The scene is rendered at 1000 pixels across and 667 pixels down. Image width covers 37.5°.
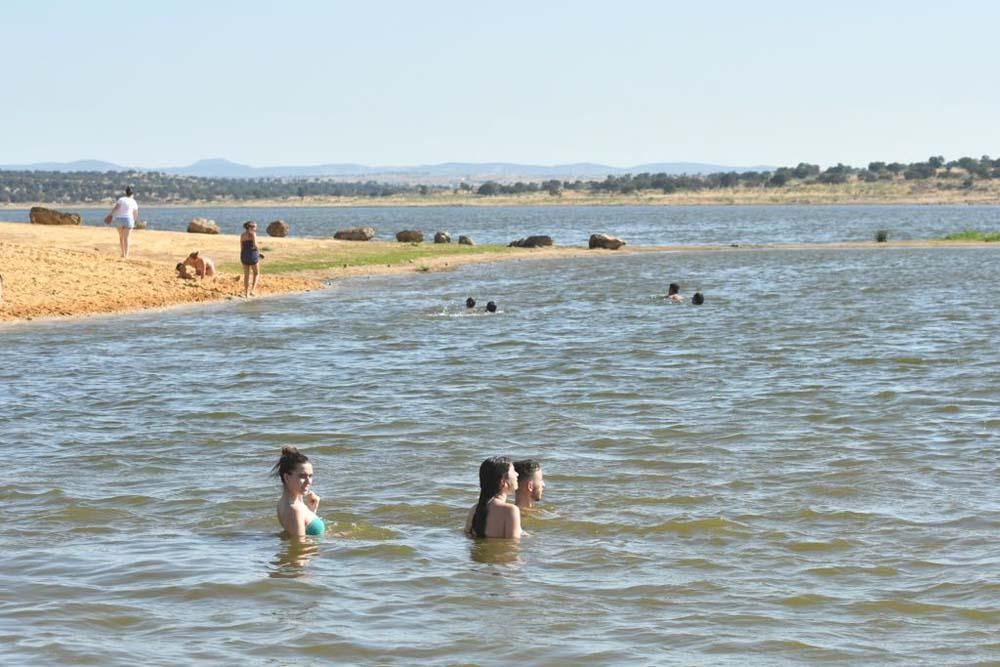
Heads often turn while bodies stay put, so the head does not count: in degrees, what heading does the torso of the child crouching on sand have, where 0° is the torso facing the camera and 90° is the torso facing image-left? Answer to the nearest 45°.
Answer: approximately 90°

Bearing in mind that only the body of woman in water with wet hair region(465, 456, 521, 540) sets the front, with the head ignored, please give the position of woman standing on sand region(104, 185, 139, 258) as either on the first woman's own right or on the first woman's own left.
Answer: on the first woman's own left

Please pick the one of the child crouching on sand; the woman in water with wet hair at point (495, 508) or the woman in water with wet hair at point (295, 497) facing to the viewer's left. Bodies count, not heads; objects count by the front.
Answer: the child crouching on sand

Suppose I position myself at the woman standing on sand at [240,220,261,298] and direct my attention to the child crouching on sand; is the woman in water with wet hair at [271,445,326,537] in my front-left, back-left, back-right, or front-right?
back-left

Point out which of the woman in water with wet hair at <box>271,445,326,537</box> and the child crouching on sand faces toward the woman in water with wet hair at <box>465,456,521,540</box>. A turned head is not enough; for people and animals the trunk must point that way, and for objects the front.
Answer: the woman in water with wet hair at <box>271,445,326,537</box>

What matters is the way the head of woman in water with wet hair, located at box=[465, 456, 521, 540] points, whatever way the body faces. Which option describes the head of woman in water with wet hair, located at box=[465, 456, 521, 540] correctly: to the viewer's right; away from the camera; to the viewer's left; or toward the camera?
to the viewer's right

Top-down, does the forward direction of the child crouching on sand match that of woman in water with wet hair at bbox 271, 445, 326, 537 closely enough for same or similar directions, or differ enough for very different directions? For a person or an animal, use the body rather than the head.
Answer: very different directions

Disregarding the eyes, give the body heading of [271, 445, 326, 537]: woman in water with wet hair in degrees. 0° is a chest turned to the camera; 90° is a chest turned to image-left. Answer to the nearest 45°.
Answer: approximately 270°

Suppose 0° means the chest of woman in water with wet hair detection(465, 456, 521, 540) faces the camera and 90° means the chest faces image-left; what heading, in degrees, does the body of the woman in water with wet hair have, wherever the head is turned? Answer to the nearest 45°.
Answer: approximately 225°

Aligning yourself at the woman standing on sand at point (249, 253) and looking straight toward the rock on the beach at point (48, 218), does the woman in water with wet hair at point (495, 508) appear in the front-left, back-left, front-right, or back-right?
back-left
